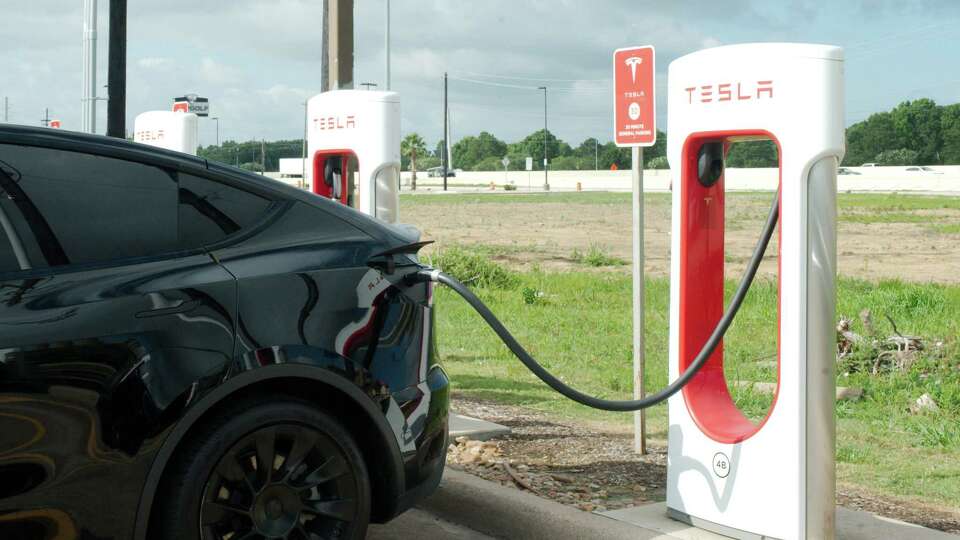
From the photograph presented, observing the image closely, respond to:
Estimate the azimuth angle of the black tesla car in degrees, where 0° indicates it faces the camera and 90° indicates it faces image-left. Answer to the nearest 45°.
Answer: approximately 90°

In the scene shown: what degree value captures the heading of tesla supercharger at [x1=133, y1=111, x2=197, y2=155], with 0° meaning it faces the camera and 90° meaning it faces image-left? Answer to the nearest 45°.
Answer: approximately 45°

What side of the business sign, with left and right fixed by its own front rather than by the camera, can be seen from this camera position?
front

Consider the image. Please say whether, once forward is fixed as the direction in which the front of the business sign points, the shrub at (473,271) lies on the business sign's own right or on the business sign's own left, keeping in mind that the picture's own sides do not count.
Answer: on the business sign's own left

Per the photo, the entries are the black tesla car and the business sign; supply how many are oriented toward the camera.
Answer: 1

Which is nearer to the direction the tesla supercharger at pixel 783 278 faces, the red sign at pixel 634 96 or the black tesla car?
the black tesla car

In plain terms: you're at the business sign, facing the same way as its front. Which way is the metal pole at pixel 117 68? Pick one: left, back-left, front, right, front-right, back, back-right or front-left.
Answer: front

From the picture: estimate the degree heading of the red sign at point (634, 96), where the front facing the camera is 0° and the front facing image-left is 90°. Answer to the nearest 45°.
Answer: approximately 45°

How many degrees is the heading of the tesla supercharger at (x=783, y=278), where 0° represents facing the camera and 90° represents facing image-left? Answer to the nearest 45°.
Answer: approximately 45°
